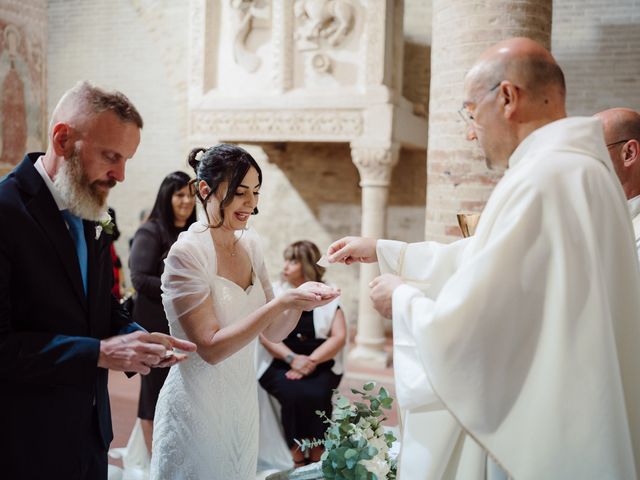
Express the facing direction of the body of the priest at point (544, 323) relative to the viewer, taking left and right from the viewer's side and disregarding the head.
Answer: facing to the left of the viewer

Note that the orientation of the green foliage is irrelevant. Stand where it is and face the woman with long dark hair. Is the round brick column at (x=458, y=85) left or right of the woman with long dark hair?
right

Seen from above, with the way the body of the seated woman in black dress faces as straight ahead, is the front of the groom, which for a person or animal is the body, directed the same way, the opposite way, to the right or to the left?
to the left

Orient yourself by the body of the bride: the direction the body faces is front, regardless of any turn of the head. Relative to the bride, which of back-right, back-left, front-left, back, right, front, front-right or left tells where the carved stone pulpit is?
back-left

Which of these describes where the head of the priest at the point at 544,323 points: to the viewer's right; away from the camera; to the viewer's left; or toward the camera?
to the viewer's left

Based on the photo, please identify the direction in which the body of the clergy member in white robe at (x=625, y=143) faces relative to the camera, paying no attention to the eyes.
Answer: to the viewer's left

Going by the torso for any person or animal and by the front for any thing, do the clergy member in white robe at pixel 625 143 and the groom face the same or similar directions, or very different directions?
very different directions

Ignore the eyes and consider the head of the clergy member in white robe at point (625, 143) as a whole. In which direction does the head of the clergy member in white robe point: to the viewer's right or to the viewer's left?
to the viewer's left

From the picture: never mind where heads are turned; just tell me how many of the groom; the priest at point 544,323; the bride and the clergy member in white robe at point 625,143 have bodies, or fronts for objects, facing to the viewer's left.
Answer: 2

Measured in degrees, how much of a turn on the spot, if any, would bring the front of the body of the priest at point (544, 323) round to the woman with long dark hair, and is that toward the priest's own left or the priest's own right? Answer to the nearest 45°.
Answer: approximately 45° to the priest's own right

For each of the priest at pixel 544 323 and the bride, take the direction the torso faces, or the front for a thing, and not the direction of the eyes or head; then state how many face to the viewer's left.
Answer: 1

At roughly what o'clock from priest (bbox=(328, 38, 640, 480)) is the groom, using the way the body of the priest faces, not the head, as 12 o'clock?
The groom is roughly at 12 o'clock from the priest.
